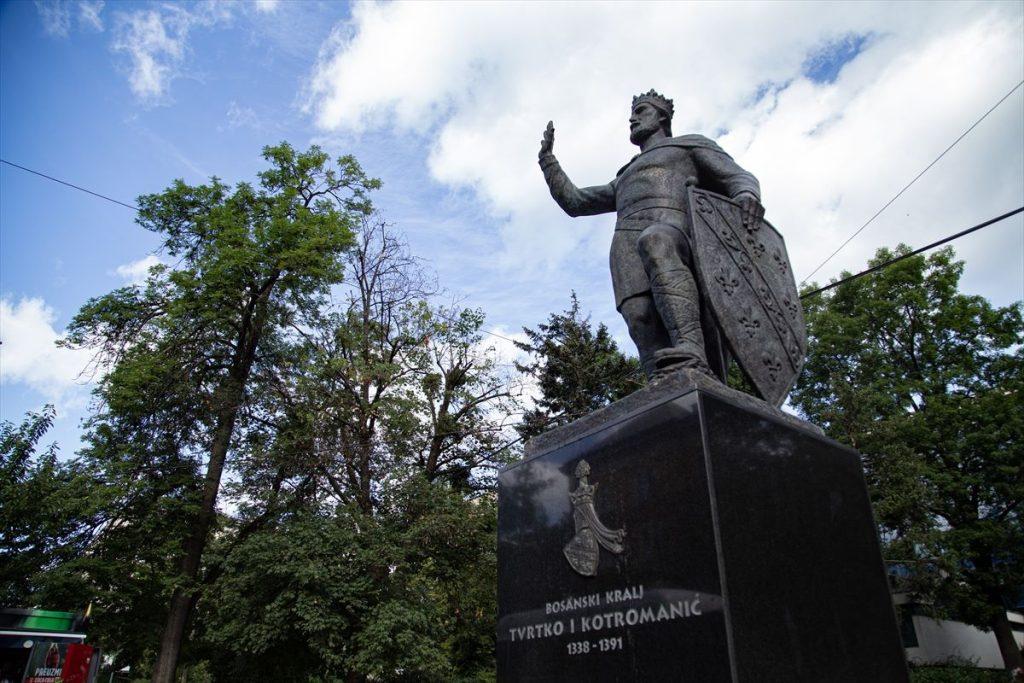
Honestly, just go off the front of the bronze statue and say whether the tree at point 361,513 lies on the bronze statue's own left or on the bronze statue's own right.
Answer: on the bronze statue's own right

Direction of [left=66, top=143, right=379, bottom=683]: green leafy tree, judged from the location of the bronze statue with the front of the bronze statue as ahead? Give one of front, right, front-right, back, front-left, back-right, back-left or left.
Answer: right

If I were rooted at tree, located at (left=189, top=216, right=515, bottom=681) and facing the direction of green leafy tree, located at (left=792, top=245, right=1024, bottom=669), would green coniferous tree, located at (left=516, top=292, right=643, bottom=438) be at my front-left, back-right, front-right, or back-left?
front-left

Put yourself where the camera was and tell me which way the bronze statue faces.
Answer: facing the viewer and to the left of the viewer

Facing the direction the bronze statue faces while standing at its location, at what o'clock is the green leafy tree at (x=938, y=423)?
The green leafy tree is roughly at 5 o'clock from the bronze statue.

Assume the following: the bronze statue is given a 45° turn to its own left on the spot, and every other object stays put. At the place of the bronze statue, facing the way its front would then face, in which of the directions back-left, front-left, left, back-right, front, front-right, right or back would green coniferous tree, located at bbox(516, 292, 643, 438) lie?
back
